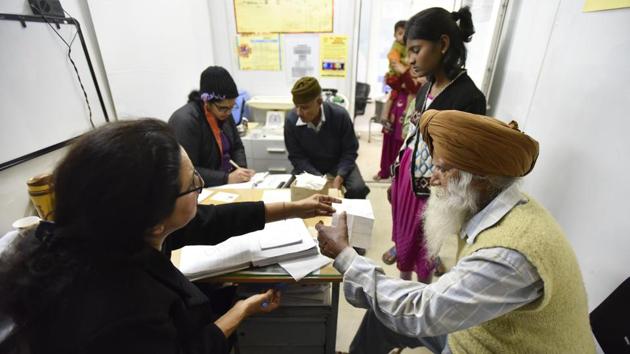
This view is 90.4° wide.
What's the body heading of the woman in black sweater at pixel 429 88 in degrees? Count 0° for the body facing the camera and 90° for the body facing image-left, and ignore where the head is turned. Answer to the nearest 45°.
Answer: approximately 45°

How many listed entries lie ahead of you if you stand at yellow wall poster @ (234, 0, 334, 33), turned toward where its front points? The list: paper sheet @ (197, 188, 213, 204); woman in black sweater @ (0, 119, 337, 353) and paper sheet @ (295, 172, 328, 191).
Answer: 3

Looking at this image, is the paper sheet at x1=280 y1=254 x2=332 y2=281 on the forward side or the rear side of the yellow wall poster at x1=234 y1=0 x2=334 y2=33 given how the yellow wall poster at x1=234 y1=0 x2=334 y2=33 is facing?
on the forward side

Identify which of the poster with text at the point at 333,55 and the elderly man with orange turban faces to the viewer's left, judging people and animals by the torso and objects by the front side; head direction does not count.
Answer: the elderly man with orange turban

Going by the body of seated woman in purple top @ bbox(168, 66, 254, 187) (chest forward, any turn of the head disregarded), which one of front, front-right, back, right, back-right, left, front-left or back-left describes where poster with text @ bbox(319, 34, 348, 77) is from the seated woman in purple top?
left

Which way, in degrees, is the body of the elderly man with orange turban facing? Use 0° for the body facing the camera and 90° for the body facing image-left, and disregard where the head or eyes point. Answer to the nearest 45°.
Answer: approximately 90°

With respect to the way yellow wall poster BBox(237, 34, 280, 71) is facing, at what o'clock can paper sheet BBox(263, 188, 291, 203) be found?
The paper sheet is roughly at 12 o'clock from the yellow wall poster.

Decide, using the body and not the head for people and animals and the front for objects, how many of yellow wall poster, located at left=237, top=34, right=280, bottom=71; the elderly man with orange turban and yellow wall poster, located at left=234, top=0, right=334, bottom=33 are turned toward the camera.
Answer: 2

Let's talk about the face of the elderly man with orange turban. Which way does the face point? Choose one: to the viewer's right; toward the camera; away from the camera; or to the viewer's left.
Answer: to the viewer's left

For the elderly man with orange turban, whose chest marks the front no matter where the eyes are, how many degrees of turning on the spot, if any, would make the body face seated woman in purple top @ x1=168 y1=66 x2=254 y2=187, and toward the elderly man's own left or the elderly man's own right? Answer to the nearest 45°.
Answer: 0° — they already face them

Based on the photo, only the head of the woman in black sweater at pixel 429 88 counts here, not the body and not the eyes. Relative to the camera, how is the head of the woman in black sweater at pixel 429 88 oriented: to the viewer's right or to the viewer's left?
to the viewer's left

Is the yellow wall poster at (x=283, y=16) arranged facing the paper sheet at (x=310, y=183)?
yes
